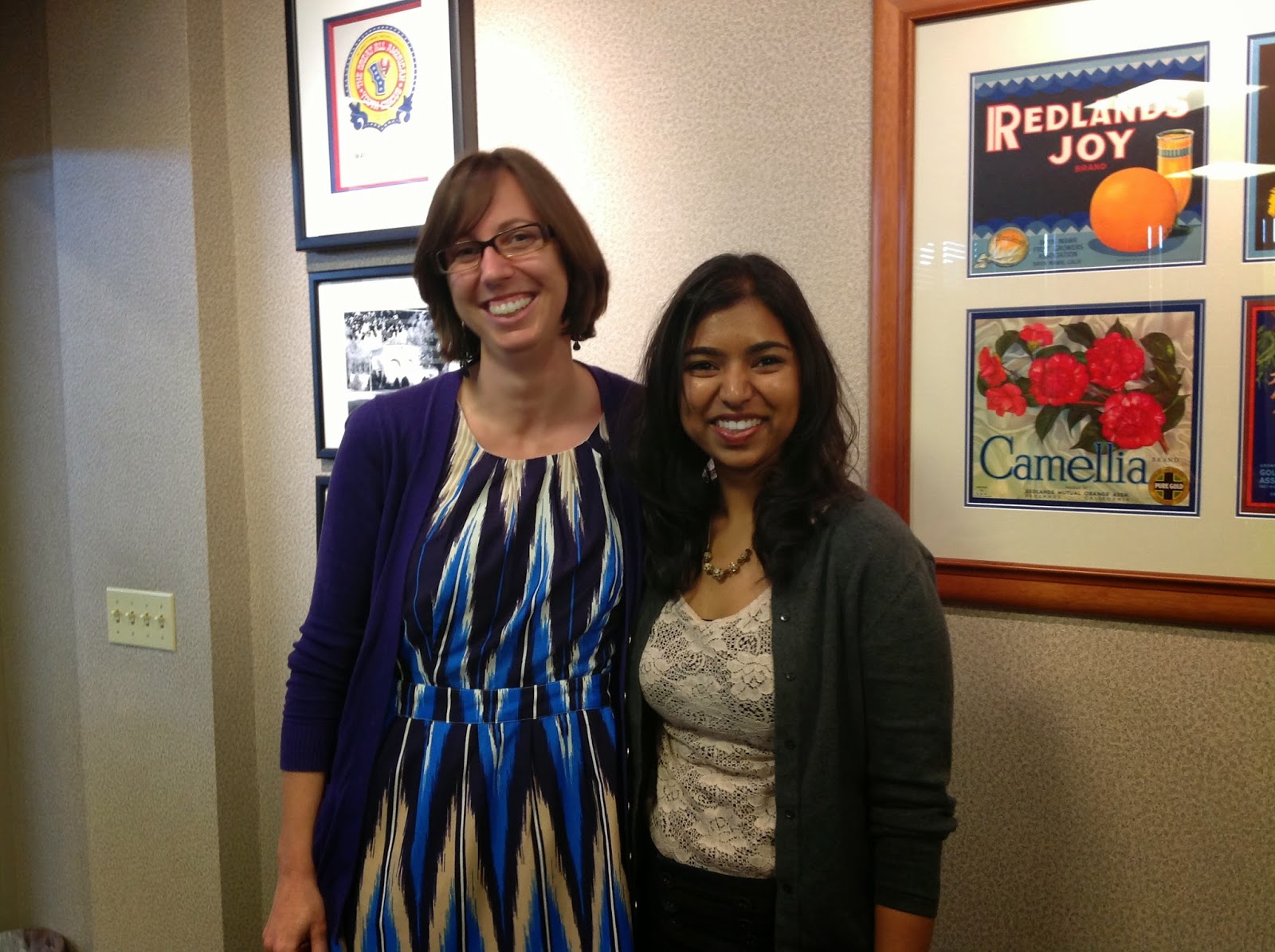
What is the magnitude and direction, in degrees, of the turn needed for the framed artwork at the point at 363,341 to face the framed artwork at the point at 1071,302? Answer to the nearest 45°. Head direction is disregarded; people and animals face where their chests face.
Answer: approximately 45° to its left

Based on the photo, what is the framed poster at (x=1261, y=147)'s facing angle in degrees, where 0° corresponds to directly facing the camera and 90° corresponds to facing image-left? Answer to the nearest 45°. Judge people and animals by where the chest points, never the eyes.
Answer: approximately 0°

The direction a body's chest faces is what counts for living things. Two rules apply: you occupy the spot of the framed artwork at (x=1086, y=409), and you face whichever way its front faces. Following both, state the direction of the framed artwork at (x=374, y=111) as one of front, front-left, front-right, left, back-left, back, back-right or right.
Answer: right
